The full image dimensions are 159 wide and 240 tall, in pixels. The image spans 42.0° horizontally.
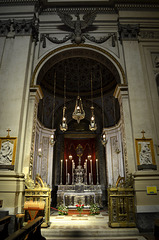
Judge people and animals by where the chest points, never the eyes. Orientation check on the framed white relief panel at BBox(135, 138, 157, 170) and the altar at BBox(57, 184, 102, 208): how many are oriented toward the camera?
2

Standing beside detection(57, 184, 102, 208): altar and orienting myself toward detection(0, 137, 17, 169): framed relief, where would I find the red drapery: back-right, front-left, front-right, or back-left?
back-right

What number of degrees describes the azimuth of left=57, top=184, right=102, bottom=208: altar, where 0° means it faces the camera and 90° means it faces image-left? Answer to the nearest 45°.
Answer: approximately 0°

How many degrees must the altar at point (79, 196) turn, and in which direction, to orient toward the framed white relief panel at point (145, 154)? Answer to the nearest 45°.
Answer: approximately 45° to its left
